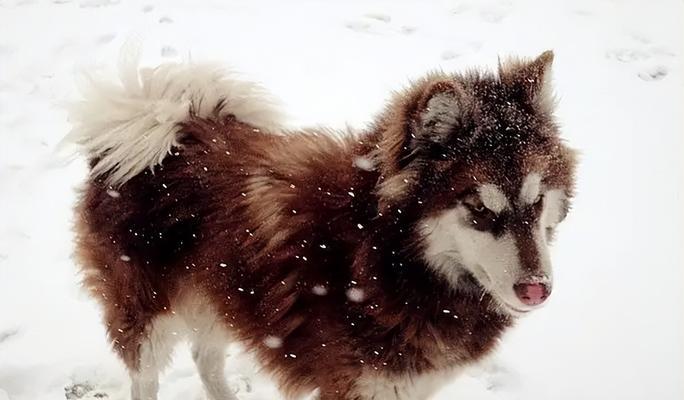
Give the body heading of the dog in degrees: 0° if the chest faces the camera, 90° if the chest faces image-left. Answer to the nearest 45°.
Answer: approximately 315°
